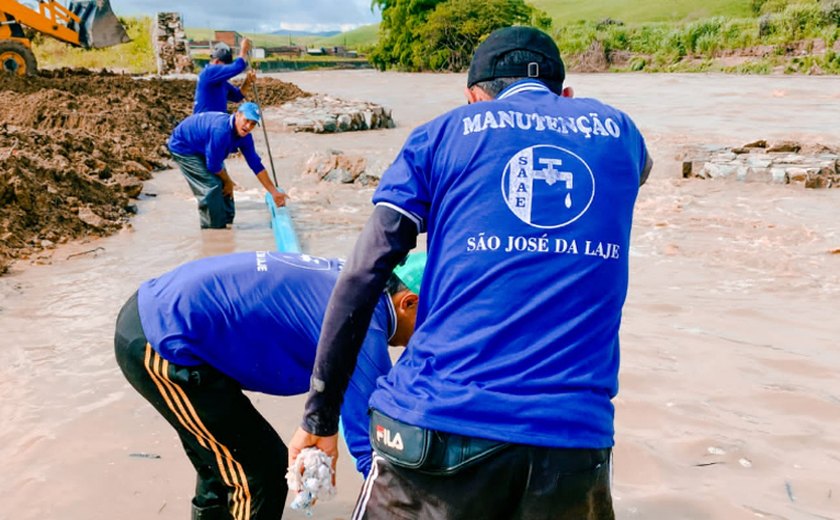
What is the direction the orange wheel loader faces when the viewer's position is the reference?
facing to the right of the viewer

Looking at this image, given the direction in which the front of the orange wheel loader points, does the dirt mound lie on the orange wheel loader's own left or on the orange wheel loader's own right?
on the orange wheel loader's own right

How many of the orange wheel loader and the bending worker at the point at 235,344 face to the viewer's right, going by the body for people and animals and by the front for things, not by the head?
2

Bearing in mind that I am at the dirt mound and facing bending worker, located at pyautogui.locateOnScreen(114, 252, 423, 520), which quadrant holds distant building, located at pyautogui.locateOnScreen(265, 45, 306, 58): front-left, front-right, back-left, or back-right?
back-left

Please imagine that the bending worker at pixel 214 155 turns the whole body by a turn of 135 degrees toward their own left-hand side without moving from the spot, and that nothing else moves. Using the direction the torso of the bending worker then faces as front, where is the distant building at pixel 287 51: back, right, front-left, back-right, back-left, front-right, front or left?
front

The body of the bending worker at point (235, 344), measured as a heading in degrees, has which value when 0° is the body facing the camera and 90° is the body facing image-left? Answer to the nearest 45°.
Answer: approximately 270°

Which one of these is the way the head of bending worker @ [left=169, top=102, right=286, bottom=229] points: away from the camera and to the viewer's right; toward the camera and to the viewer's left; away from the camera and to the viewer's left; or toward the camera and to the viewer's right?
toward the camera and to the viewer's right

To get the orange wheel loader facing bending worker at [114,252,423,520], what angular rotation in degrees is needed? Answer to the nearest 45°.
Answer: approximately 90° to its right

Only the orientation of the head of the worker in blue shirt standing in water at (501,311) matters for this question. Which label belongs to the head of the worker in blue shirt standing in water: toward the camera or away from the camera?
away from the camera

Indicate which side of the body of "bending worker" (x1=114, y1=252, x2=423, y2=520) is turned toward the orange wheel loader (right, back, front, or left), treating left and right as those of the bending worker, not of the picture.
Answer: left

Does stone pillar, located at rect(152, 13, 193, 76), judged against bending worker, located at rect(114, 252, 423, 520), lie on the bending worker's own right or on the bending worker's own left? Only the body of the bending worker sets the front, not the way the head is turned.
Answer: on the bending worker's own left

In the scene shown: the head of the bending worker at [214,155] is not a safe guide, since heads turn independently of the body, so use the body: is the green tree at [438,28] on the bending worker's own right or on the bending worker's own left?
on the bending worker's own left

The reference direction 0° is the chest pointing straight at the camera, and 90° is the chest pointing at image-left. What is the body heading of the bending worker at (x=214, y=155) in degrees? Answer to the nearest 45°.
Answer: approximately 315°
